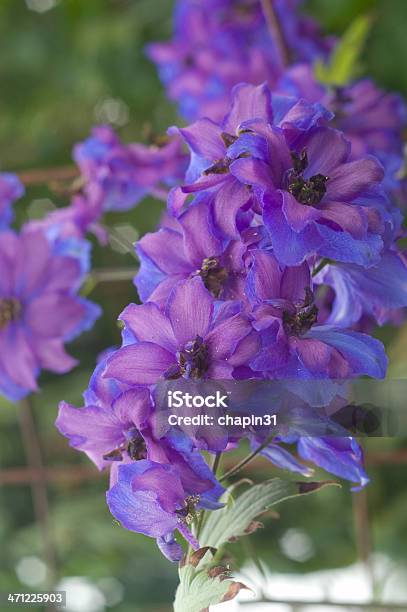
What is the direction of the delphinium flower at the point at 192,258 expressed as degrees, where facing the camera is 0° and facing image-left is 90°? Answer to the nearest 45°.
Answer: approximately 0°
